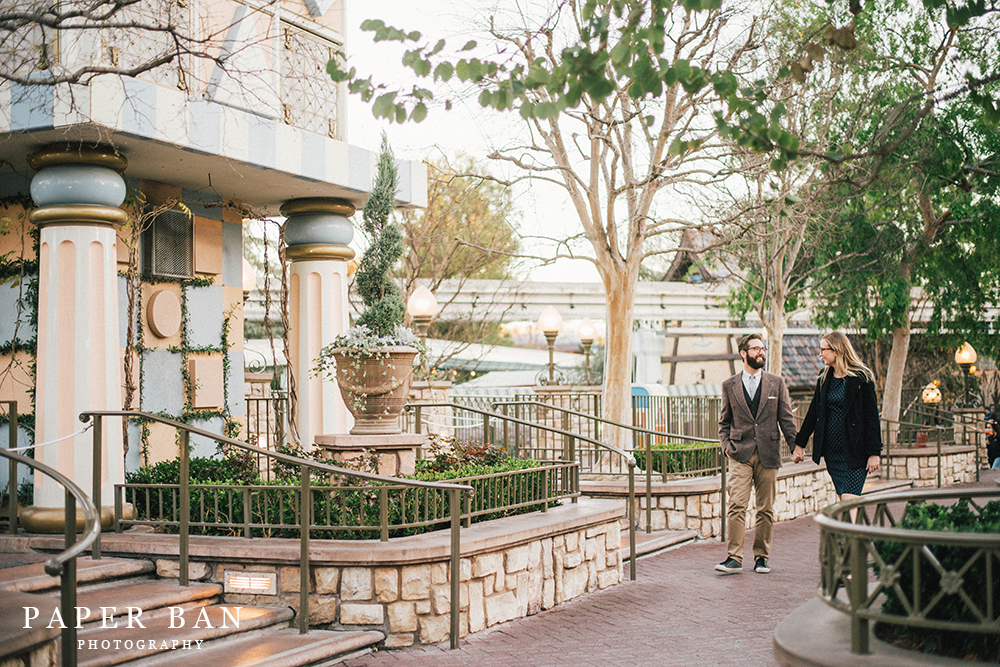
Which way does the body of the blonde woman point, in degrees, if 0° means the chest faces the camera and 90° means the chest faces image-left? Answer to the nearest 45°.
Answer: approximately 45°

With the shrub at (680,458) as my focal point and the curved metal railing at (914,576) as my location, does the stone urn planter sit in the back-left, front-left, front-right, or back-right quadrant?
front-left

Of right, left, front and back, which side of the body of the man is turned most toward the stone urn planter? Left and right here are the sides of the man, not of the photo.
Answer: right

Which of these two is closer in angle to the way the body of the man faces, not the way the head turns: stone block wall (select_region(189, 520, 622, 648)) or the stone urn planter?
the stone block wall

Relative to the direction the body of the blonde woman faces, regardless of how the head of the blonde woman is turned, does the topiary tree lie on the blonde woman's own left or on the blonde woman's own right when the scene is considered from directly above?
on the blonde woman's own right

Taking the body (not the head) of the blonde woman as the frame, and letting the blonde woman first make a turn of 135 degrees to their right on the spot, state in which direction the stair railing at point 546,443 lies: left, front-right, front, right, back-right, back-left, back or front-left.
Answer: front-left

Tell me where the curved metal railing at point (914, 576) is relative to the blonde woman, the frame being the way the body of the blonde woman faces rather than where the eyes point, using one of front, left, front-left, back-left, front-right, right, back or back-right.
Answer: front-left

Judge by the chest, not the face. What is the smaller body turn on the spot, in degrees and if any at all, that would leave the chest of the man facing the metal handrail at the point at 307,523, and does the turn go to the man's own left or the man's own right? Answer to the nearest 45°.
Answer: approximately 45° to the man's own right

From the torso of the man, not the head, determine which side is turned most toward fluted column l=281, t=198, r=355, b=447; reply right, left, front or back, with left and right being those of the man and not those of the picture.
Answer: right

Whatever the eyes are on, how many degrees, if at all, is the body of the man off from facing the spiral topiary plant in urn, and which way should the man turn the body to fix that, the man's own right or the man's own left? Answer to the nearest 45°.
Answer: approximately 90° to the man's own right

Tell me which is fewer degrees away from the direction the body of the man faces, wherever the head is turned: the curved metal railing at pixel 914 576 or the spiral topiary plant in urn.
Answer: the curved metal railing

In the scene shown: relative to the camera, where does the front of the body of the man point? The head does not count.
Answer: toward the camera

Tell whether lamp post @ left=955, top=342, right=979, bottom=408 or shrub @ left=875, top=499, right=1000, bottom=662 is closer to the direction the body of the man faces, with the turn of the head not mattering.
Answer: the shrub

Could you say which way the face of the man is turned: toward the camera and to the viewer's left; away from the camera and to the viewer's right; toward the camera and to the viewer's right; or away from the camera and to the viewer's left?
toward the camera and to the viewer's right
